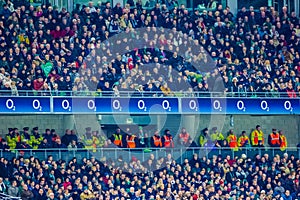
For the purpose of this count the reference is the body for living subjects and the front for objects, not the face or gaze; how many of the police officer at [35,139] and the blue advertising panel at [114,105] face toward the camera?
2

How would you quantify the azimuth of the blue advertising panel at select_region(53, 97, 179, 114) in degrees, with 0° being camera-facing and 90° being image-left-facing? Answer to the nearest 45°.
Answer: approximately 0°
